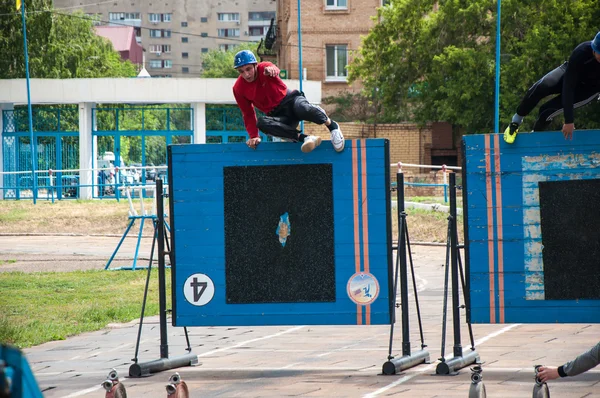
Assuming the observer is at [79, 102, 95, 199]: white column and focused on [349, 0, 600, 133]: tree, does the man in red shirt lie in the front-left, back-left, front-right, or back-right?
front-right

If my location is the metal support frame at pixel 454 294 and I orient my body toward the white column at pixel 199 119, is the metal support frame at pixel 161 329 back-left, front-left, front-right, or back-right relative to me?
front-left

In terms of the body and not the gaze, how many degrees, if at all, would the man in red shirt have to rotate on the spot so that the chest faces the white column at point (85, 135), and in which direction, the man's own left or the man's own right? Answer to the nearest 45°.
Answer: approximately 180°

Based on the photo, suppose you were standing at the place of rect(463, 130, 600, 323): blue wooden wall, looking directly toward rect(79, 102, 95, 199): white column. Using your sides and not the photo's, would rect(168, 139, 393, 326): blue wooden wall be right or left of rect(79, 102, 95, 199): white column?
left

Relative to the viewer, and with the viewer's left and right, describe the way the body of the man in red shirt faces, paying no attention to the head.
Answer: facing the viewer

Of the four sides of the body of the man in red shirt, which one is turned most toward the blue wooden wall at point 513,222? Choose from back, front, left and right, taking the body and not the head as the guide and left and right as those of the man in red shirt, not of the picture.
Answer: left
